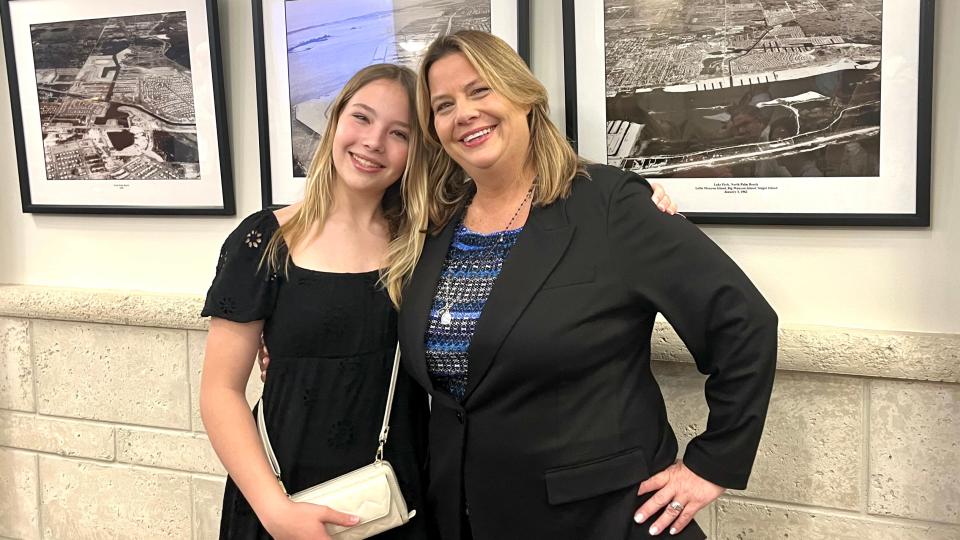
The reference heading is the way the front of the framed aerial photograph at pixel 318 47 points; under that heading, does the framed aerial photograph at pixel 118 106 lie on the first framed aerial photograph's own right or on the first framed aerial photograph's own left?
on the first framed aerial photograph's own right

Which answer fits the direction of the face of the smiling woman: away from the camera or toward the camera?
toward the camera

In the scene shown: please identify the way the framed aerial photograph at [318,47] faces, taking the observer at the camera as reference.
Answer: facing the viewer

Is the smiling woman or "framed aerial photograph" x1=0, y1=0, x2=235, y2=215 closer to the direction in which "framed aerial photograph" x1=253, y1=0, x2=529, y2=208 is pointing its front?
the smiling woman

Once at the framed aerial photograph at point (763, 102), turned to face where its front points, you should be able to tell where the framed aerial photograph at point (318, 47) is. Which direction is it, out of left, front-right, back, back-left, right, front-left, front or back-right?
right

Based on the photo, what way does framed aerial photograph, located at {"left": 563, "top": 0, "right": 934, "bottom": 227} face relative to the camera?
toward the camera

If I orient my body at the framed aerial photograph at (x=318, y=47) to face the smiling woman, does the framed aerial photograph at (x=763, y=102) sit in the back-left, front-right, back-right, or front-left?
front-left

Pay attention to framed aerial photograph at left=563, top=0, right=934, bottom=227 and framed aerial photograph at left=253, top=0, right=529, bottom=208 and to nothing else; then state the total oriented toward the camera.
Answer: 2

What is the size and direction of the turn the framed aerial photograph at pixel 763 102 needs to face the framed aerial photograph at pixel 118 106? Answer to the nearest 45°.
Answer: approximately 90° to its right

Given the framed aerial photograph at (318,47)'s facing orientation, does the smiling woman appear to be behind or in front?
in front

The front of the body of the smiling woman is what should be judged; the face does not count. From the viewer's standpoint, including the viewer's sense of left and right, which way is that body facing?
facing the viewer and to the left of the viewer
